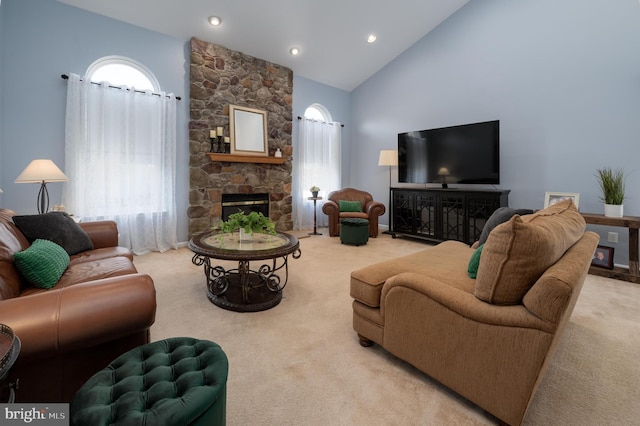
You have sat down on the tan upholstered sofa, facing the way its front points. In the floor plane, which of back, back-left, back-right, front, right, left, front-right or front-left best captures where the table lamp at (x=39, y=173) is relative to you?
front-left

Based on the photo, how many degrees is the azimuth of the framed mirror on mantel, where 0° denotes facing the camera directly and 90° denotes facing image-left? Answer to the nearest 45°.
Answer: approximately 315°

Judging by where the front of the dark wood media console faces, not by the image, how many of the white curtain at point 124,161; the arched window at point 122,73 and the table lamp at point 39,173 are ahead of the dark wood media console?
3

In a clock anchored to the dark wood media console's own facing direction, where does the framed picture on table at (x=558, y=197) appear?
The framed picture on table is roughly at 8 o'clock from the dark wood media console.

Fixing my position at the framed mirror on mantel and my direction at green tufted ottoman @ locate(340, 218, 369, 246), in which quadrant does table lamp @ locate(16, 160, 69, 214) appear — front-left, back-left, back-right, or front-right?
back-right

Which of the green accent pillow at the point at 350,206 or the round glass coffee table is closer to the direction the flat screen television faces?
the round glass coffee table

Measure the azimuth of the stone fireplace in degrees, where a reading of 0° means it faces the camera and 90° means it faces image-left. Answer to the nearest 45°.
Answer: approximately 315°

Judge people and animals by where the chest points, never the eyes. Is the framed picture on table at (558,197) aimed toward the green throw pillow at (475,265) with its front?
yes

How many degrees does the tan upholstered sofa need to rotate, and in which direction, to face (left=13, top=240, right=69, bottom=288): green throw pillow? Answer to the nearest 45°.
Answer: approximately 45° to its left

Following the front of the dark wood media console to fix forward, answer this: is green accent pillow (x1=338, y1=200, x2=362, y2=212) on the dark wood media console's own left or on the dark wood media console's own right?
on the dark wood media console's own right

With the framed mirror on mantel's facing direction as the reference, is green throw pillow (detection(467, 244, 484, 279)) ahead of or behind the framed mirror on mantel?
ahead

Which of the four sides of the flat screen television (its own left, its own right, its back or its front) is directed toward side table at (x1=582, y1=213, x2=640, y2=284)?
left

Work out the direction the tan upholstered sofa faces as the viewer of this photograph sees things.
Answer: facing away from the viewer and to the left of the viewer

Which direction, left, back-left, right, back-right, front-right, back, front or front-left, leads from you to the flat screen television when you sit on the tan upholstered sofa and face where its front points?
front-right

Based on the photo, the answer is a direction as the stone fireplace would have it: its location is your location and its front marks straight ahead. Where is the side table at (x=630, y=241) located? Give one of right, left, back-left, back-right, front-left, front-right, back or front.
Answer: front

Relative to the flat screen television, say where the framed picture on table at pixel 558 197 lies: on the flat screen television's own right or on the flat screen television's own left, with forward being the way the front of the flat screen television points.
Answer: on the flat screen television's own left

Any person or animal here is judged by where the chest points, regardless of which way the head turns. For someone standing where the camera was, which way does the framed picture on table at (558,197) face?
facing the viewer
